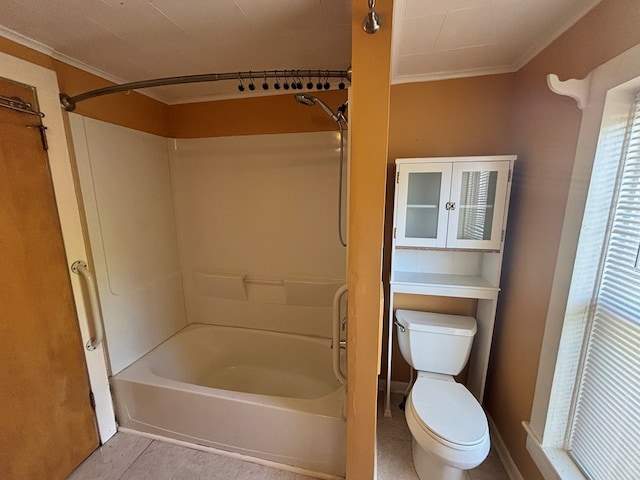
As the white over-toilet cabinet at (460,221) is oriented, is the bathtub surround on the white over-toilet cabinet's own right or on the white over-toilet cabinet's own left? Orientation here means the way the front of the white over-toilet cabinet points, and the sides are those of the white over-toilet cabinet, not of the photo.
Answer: on the white over-toilet cabinet's own right

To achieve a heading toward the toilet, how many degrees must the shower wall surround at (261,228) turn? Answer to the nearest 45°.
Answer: approximately 45° to its left

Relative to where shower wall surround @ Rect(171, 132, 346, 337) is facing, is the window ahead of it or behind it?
ahead

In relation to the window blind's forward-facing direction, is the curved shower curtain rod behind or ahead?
ahead

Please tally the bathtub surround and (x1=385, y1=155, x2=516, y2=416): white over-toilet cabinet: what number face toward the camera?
2

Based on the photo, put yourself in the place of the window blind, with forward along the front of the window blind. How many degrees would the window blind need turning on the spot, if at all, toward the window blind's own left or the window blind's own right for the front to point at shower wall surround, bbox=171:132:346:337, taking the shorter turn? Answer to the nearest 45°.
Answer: approximately 45° to the window blind's own right

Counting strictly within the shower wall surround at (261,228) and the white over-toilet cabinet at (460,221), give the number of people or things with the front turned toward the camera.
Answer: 2

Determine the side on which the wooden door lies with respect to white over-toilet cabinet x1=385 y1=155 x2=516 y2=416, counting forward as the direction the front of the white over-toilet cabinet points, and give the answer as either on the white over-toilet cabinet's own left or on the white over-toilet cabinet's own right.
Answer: on the white over-toilet cabinet's own right

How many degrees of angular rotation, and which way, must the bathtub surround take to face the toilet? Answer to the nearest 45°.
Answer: approximately 45° to its left

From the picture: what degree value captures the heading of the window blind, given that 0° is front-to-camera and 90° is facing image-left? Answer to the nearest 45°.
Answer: approximately 45°

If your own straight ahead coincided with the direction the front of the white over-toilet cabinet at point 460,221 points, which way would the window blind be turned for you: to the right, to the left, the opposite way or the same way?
to the right

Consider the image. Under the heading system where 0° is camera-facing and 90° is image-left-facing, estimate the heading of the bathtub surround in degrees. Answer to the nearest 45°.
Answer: approximately 0°

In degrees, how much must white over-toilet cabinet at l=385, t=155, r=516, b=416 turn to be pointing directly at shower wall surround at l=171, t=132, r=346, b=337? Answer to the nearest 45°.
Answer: approximately 90° to its right
